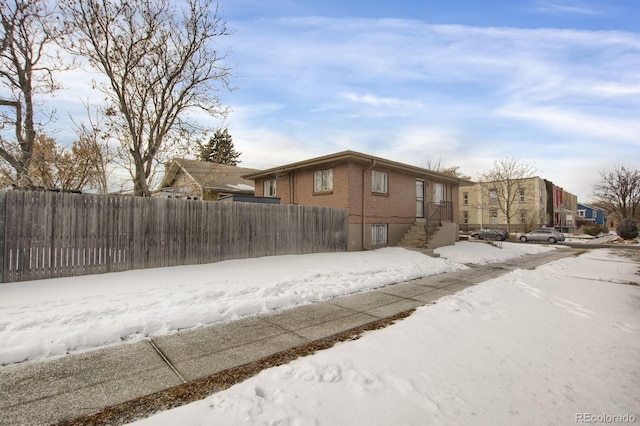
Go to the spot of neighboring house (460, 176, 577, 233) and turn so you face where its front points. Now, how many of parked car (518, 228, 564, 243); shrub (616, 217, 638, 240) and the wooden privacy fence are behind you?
0

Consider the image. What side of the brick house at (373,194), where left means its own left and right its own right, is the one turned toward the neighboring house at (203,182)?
back

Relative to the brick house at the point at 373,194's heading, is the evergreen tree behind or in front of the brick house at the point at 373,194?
behind

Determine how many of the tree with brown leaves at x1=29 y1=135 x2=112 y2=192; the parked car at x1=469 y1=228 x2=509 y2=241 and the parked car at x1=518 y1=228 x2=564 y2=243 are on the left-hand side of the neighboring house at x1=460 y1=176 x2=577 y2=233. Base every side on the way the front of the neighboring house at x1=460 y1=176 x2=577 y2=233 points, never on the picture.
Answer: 0

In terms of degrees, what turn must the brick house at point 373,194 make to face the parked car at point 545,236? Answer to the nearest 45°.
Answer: approximately 90° to its left

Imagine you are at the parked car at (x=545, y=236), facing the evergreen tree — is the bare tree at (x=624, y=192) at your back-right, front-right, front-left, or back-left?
back-right

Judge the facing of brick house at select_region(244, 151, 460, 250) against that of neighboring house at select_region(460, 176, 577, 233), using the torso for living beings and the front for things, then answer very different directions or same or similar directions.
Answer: same or similar directions

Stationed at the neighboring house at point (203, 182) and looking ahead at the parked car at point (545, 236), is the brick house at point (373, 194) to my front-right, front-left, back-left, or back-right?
front-right

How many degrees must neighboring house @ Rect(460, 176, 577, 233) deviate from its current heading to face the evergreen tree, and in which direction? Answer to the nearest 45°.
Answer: approximately 90° to its right

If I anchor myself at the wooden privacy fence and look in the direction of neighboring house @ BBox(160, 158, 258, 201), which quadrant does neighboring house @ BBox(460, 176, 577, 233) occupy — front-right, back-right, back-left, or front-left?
front-right

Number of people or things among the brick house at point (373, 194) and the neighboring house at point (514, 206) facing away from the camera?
0

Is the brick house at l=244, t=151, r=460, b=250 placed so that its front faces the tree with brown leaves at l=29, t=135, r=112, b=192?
no
